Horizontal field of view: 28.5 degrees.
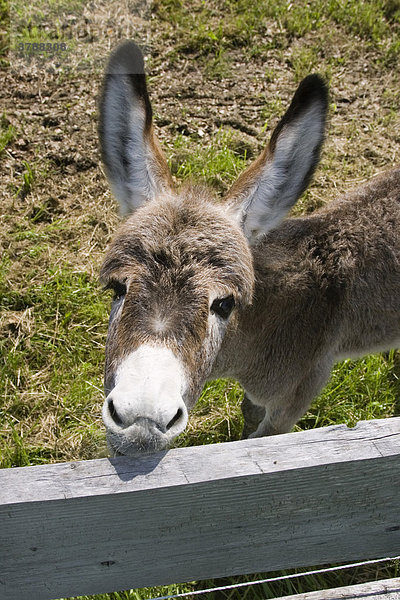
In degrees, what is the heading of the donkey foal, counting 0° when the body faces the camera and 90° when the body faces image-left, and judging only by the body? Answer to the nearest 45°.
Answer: approximately 45°

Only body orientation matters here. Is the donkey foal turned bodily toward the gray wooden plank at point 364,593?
no
